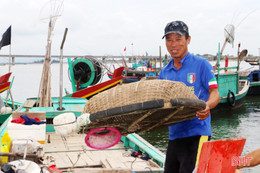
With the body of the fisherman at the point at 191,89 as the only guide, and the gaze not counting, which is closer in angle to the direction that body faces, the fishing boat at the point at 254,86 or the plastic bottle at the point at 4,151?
the plastic bottle

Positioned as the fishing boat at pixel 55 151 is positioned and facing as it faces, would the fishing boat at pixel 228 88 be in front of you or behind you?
in front

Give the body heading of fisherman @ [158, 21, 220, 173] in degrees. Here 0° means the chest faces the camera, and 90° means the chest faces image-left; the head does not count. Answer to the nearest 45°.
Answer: approximately 45°

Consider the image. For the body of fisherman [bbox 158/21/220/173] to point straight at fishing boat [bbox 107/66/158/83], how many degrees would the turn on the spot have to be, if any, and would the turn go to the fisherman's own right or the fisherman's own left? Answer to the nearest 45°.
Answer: approximately 135° to the fisherman's own right

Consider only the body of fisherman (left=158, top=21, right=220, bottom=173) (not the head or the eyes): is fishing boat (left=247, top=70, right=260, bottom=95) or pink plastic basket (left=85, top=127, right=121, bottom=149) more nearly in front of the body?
the pink plastic basket

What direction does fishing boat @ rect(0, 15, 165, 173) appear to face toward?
away from the camera

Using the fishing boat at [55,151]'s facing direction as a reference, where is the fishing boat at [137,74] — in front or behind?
in front
